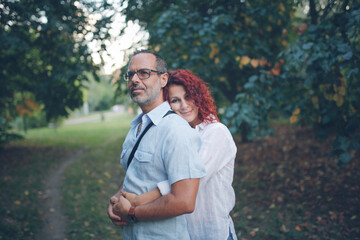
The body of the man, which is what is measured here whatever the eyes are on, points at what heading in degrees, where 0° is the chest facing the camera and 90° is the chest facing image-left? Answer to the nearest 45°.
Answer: approximately 45°
